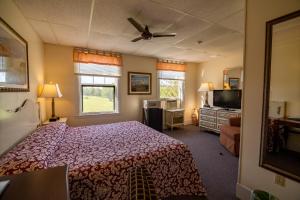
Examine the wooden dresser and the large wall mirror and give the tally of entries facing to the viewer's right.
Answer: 0

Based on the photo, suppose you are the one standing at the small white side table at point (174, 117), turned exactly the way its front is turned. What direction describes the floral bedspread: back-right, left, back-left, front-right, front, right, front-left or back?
front-right

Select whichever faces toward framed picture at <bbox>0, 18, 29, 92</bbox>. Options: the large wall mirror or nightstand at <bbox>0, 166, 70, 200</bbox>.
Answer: the large wall mirror

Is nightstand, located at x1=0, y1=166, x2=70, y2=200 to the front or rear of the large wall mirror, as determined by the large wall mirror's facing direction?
to the front

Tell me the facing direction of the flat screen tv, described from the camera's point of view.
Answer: facing the viewer and to the left of the viewer

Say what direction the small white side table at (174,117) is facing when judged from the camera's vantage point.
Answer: facing the viewer and to the right of the viewer

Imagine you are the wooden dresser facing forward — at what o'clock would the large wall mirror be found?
The large wall mirror is roughly at 10 o'clock from the wooden dresser.

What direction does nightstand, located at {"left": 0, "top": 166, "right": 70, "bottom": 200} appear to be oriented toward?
to the viewer's right

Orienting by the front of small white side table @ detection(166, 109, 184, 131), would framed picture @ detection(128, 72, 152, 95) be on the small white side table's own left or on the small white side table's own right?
on the small white side table's own right

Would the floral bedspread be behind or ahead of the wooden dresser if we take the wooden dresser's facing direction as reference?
ahead

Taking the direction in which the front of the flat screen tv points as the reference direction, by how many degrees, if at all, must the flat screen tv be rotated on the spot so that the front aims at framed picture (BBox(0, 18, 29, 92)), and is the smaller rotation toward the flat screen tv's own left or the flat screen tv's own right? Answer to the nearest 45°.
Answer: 0° — it already faces it

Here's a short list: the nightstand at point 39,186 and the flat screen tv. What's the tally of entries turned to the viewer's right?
1
